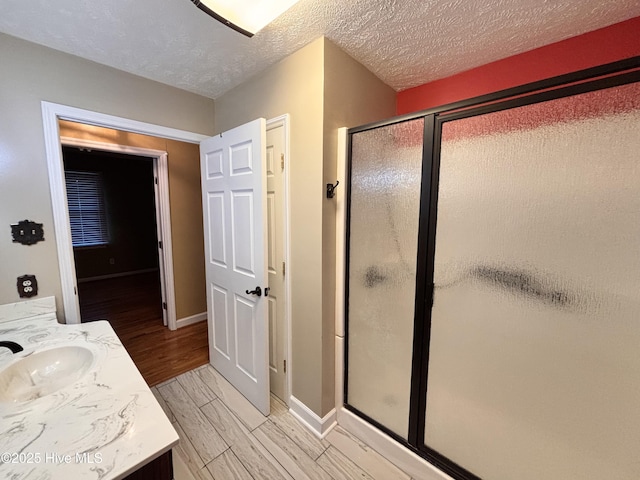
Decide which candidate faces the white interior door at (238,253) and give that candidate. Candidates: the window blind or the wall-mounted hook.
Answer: the window blind

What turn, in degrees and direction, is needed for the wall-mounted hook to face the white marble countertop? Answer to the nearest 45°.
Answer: approximately 90° to its right

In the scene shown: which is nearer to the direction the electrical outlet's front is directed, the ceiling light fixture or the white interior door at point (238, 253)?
the ceiling light fixture

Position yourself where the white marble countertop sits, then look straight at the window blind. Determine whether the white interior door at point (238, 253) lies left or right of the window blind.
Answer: right

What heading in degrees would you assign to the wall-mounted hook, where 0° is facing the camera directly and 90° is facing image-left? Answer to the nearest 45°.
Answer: approximately 315°

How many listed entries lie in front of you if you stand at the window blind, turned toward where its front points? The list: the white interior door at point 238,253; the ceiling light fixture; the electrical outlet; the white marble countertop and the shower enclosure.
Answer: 5

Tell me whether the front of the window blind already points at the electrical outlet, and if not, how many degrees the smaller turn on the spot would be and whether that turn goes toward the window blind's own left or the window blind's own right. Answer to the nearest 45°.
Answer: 0° — it already faces it

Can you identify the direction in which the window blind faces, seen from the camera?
facing the viewer

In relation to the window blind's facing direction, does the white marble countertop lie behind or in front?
in front
